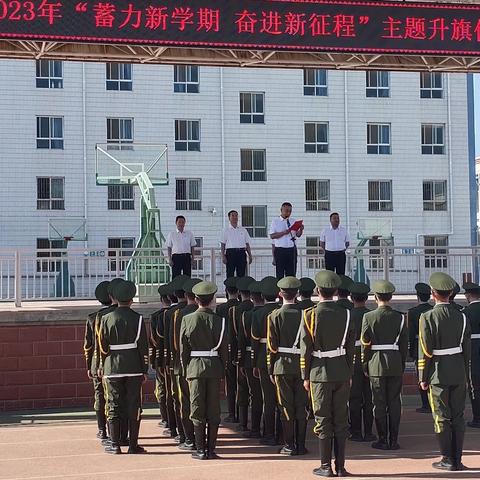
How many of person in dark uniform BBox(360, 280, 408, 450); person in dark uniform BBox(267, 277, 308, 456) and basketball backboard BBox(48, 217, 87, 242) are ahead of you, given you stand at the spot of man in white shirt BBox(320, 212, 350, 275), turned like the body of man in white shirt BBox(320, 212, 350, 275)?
2

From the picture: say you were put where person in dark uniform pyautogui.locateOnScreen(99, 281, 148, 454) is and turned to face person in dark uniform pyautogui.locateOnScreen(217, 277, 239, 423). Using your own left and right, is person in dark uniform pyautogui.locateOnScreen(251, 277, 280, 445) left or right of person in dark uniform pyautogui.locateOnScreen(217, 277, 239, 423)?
right

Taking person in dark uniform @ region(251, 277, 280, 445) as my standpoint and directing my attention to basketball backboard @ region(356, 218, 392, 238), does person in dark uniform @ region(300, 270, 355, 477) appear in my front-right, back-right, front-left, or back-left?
back-right

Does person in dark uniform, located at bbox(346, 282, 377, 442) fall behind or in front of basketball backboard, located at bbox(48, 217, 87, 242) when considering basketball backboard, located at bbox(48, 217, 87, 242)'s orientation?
in front
